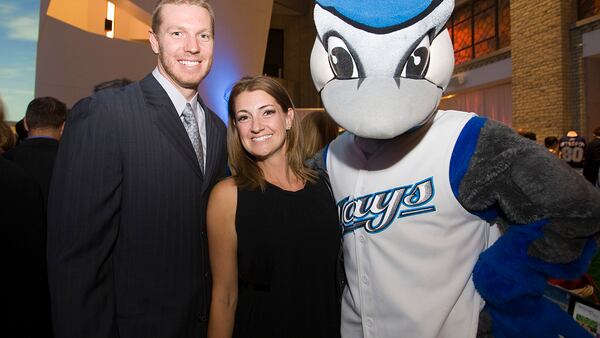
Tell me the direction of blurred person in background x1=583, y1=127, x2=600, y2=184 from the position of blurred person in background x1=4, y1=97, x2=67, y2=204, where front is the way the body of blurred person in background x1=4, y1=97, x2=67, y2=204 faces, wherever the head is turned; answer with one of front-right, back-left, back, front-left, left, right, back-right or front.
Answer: right

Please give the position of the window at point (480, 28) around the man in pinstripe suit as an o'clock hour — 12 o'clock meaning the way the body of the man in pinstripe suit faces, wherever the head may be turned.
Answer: The window is roughly at 9 o'clock from the man in pinstripe suit.

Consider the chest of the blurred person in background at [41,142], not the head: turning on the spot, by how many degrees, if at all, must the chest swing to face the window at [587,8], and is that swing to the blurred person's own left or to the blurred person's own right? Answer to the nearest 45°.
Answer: approximately 90° to the blurred person's own right

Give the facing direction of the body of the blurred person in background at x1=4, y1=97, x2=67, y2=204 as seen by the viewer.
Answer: away from the camera

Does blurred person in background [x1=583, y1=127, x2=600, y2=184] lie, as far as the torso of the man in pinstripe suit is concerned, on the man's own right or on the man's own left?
on the man's own left

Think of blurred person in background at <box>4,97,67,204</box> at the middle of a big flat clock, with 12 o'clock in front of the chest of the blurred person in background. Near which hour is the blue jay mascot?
The blue jay mascot is roughly at 5 o'clock from the blurred person in background.

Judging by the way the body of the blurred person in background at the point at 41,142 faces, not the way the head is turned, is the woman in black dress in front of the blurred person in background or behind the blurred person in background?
behind

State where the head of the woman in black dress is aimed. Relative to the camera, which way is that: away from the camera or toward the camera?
toward the camera

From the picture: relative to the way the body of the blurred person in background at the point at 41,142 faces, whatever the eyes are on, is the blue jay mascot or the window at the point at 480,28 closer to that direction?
the window

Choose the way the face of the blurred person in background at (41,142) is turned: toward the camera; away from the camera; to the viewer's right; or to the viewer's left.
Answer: away from the camera

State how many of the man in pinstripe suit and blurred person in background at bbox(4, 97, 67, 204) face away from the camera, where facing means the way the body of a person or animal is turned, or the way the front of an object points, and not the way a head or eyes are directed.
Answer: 1

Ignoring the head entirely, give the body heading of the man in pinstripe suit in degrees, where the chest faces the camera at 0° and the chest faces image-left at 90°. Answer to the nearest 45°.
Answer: approximately 315°

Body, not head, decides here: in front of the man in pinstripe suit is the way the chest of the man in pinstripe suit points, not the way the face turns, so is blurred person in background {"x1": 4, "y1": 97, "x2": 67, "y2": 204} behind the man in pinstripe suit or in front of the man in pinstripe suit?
behind

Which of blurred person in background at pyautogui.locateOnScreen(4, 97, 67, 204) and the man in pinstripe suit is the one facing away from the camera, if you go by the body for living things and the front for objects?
the blurred person in background
